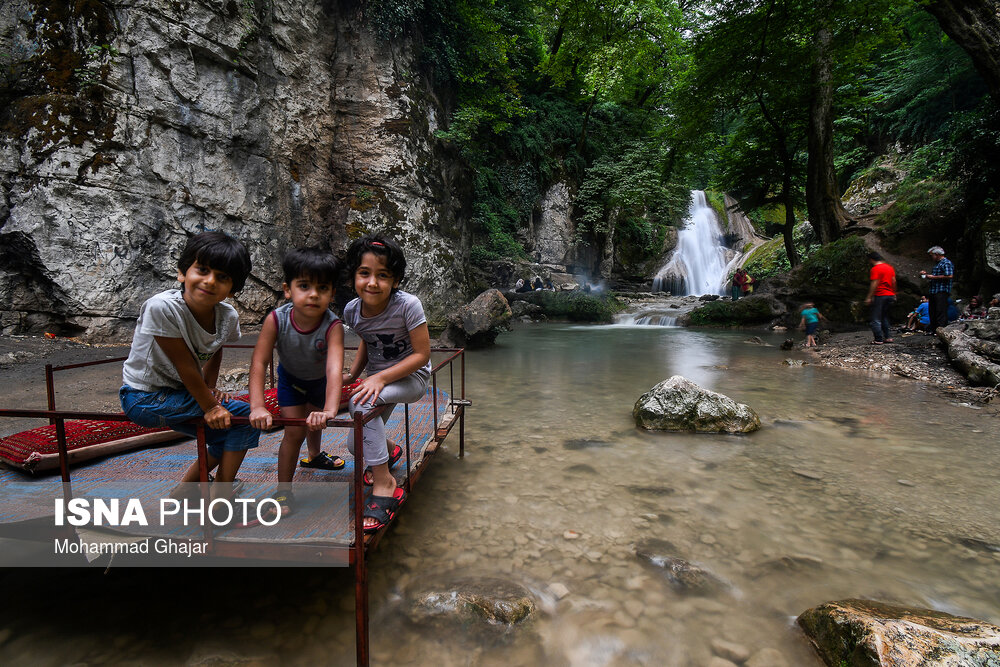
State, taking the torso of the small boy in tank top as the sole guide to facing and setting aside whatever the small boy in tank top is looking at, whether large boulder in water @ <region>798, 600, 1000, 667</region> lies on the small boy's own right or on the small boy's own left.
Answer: on the small boy's own left

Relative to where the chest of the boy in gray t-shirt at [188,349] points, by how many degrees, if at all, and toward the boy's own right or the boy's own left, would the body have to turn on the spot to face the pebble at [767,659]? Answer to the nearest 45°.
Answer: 0° — they already face it

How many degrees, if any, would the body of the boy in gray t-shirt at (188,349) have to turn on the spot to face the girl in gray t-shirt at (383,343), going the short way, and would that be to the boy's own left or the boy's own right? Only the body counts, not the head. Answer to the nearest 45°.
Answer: approximately 45° to the boy's own left

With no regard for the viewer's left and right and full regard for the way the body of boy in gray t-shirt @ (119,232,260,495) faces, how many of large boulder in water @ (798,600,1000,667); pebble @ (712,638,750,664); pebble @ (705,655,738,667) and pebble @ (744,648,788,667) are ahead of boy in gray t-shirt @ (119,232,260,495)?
4

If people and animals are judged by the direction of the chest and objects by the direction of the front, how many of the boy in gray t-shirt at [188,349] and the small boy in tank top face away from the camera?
0

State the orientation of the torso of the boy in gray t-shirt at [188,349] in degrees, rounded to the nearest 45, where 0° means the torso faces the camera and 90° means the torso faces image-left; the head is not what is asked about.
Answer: approximately 315°

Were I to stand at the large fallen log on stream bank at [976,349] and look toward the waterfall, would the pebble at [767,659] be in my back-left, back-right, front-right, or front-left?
back-left

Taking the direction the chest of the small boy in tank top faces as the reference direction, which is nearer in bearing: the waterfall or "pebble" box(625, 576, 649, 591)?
the pebble
